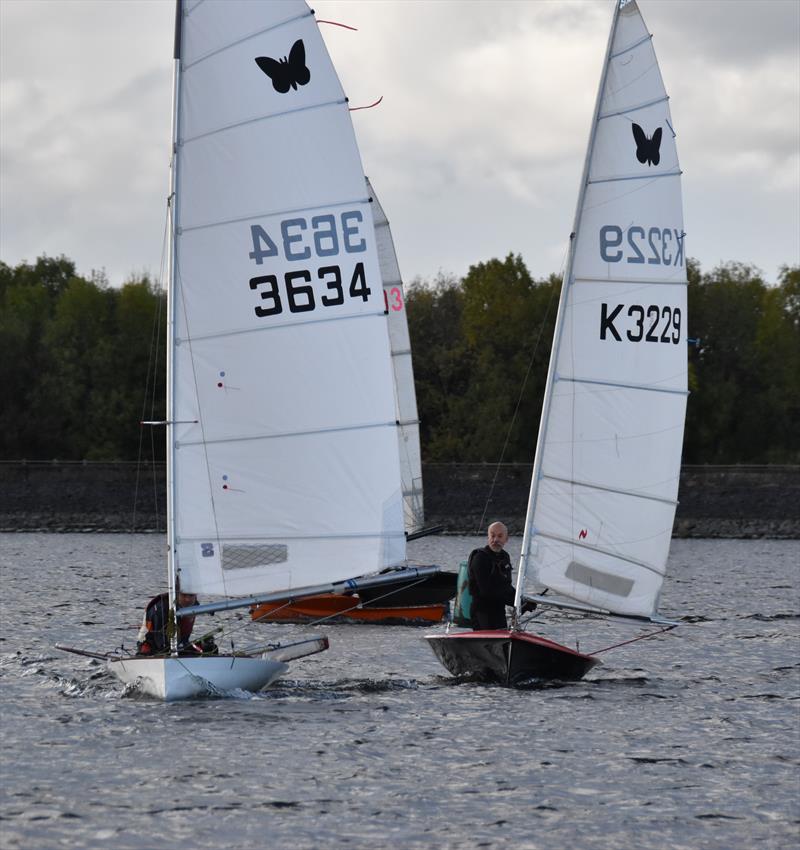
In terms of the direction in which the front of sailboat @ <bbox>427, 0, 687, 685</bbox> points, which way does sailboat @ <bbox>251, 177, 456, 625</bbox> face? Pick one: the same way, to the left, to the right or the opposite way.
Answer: to the right

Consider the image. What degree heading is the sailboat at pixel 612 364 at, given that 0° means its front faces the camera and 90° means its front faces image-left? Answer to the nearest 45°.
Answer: approximately 0°

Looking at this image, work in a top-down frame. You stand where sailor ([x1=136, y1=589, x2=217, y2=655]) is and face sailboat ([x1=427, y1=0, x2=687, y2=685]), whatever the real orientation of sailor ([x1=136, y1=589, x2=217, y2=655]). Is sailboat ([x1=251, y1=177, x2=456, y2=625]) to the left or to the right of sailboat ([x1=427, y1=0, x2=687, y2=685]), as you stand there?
left

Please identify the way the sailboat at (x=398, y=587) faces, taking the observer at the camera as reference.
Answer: facing to the left of the viewer

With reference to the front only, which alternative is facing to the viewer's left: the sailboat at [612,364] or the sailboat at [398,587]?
the sailboat at [398,587]

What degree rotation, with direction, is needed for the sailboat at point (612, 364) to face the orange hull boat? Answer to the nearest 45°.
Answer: approximately 135° to its right
